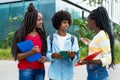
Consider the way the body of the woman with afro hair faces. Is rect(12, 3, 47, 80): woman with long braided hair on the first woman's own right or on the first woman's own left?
on the first woman's own right

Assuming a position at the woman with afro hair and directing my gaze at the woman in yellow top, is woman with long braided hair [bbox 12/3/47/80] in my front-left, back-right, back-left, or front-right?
back-right

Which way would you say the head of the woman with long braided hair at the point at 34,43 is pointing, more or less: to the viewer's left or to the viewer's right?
to the viewer's right

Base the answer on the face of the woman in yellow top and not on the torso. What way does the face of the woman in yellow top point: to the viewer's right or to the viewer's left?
to the viewer's left

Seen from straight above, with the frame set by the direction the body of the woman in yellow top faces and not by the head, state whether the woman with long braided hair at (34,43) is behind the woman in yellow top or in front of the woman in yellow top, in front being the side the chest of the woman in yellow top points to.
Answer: in front

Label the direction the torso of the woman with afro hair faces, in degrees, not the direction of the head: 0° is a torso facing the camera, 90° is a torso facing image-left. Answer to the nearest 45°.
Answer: approximately 0°

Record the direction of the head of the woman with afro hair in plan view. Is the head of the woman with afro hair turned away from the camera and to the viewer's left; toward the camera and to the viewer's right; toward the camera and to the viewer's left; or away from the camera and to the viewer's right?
toward the camera and to the viewer's right

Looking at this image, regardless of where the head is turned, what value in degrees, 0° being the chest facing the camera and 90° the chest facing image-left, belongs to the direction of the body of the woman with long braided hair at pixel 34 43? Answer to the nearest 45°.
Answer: approximately 315°
